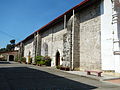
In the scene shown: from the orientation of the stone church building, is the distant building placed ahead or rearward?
rearward

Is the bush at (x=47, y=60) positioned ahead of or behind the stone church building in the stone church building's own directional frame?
behind

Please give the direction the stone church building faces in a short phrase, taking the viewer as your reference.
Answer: facing the viewer and to the right of the viewer
